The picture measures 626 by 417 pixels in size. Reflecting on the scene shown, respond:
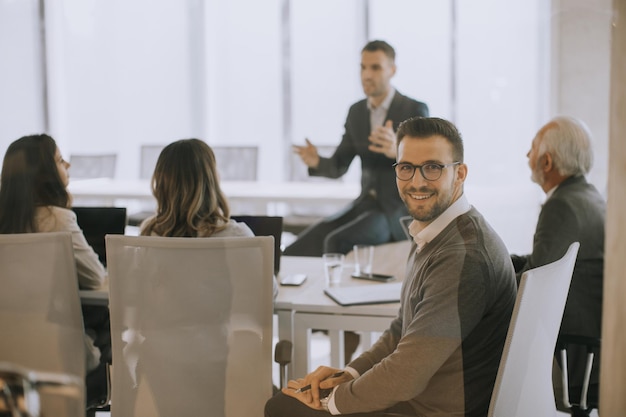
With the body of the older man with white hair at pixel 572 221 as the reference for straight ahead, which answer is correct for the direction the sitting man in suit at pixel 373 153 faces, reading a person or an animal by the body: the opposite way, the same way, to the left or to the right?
to the left

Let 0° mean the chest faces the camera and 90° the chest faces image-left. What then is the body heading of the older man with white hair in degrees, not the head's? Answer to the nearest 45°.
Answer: approximately 135°

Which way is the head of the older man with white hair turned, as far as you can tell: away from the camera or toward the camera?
away from the camera

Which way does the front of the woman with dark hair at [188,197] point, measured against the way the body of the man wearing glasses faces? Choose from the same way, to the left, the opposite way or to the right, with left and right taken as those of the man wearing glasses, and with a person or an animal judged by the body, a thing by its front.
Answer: to the right

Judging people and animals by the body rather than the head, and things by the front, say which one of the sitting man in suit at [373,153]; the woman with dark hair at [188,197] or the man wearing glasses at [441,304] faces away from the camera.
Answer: the woman with dark hair

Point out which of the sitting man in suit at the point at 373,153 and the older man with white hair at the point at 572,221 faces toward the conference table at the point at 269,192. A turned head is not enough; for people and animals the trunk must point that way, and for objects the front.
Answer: the older man with white hair

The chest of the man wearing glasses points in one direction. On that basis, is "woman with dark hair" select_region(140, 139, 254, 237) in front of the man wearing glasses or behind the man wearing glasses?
in front

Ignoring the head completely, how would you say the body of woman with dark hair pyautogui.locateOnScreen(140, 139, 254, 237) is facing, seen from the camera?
away from the camera

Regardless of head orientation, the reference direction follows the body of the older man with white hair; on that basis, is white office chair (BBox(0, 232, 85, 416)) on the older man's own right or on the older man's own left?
on the older man's own left

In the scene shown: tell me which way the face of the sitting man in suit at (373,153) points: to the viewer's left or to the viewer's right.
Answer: to the viewer's left

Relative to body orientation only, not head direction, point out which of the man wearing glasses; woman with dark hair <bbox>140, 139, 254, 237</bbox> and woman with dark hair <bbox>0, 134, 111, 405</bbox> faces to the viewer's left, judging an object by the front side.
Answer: the man wearing glasses

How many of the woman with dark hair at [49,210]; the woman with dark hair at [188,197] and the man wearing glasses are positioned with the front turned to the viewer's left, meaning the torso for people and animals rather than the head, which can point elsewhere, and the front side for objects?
1

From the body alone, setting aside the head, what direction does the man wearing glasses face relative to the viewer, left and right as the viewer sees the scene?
facing to the left of the viewer

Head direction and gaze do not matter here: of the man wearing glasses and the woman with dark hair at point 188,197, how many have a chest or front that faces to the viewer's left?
1

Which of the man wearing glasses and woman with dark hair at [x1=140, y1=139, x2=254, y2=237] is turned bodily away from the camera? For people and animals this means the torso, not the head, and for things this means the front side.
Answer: the woman with dark hair

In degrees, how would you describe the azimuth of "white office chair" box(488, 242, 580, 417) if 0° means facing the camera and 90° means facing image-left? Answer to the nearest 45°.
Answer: approximately 135°

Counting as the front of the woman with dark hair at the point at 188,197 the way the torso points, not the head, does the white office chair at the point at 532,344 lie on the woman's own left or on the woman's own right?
on the woman's own right

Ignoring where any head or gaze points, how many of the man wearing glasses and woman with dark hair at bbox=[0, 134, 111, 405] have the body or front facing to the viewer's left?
1
